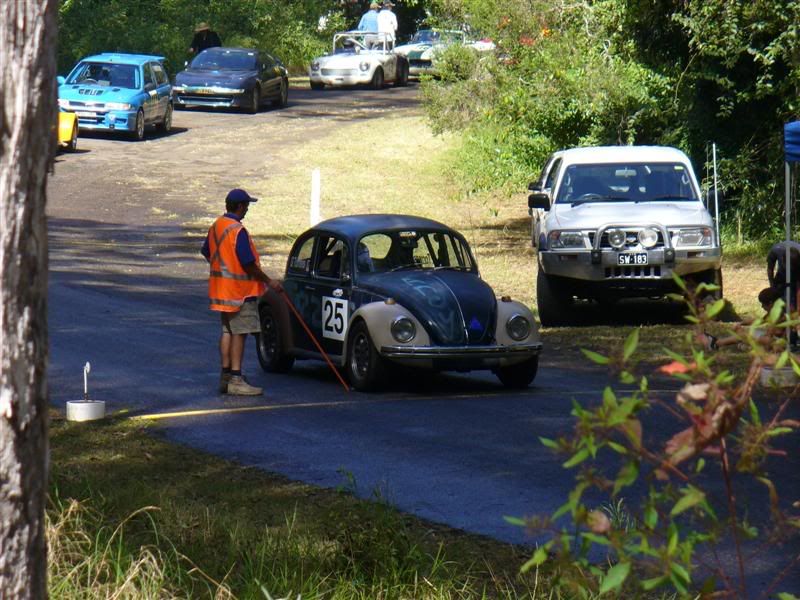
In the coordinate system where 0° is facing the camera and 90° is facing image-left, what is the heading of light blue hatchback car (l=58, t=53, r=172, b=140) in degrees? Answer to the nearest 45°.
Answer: approximately 45°

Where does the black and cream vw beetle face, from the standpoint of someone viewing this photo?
facing the viewer and to the right of the viewer

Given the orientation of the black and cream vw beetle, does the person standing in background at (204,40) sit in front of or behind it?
behind

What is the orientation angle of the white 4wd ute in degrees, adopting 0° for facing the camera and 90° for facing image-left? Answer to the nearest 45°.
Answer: approximately 0°

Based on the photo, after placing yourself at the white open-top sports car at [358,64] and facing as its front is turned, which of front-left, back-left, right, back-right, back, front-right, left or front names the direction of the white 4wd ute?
front-left

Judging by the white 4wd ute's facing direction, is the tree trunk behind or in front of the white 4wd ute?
in front

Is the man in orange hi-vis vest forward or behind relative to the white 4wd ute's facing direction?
forward

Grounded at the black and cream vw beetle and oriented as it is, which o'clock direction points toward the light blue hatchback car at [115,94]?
The light blue hatchback car is roughly at 7 o'clock from the black and cream vw beetle.

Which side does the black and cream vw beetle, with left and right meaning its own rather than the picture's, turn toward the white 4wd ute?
left

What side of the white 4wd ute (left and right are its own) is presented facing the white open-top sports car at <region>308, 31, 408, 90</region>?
back

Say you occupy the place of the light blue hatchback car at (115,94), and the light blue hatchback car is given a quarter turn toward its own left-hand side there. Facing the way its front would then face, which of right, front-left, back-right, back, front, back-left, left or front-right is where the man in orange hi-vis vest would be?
front-right

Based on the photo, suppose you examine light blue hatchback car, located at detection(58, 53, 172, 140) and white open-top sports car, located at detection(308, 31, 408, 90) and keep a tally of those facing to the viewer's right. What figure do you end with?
0

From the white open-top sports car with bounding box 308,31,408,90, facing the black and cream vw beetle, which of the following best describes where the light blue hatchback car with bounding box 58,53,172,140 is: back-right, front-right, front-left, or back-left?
front-right

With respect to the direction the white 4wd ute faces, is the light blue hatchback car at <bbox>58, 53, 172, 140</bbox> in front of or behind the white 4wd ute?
behind

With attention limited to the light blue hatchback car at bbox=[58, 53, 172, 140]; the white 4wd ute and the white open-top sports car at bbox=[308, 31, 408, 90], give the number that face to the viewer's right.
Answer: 0
